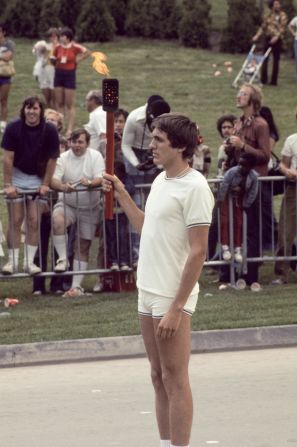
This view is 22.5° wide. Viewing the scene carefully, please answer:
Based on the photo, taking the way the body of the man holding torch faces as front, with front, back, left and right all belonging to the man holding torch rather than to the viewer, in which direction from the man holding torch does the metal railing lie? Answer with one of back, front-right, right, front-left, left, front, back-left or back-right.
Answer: back-right

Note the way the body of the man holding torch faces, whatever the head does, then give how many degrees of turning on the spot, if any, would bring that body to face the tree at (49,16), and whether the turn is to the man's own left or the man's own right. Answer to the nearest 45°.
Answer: approximately 135° to the man's own right

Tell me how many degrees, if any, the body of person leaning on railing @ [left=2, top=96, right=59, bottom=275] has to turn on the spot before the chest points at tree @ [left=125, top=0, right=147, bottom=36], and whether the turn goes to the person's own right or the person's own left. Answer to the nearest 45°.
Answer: approximately 180°

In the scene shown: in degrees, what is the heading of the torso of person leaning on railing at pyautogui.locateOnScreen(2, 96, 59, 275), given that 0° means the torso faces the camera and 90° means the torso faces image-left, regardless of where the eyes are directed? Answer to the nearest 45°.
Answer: approximately 0°

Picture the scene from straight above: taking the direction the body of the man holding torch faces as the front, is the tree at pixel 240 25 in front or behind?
behind

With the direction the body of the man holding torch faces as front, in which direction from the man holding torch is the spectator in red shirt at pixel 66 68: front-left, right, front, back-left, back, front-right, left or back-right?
back-right

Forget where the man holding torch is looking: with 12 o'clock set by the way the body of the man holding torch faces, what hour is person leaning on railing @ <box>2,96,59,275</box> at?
The person leaning on railing is roughly at 4 o'clock from the man holding torch.

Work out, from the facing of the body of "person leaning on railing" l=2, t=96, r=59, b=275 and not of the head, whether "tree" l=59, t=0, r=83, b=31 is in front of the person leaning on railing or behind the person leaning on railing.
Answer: behind

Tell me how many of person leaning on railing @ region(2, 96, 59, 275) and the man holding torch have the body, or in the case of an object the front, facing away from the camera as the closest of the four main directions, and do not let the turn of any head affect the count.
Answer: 0

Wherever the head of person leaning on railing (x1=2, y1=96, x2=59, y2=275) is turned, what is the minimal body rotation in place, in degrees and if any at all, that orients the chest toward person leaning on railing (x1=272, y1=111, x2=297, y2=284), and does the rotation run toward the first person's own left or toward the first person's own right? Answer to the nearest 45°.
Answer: approximately 90° to the first person's own left

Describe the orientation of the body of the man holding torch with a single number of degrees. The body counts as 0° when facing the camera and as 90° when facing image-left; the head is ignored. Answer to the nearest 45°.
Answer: approximately 45°

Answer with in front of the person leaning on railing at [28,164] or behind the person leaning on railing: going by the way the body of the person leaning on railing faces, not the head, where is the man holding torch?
in front

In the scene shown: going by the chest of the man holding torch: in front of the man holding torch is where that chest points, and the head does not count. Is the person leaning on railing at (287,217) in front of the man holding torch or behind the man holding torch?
behind

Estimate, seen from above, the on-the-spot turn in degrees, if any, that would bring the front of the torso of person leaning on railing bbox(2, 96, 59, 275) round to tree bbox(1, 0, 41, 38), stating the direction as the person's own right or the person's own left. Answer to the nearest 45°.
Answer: approximately 180°
